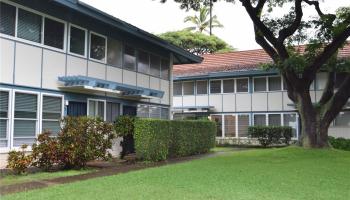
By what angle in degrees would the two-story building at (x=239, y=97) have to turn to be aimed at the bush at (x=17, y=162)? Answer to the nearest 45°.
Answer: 0° — it already faces it

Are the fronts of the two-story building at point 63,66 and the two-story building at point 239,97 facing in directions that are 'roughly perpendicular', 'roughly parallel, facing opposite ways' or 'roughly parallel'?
roughly perpendicular

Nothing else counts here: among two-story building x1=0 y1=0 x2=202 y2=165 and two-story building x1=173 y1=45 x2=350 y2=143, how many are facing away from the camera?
0

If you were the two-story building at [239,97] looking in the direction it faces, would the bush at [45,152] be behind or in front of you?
in front

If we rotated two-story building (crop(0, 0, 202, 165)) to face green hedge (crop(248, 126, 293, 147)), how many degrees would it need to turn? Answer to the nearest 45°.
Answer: approximately 90° to its left

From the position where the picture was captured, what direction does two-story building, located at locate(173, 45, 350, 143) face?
facing the viewer

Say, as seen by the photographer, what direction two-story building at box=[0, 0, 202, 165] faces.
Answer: facing the viewer and to the right of the viewer

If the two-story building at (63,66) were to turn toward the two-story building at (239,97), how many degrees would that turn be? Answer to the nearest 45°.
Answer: approximately 90° to its left

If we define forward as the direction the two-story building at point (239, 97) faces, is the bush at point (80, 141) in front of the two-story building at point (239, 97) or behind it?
in front
